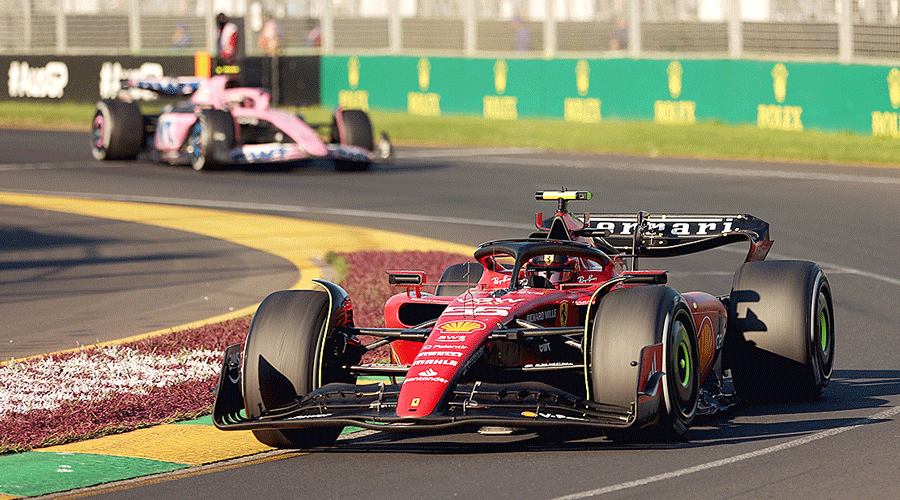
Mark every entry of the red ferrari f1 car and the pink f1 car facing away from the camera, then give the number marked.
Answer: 0

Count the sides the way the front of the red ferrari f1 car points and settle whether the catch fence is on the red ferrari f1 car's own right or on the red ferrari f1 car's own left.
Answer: on the red ferrari f1 car's own right

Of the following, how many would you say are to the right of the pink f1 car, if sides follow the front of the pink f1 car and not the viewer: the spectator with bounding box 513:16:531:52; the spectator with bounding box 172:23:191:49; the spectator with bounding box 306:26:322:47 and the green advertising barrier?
0

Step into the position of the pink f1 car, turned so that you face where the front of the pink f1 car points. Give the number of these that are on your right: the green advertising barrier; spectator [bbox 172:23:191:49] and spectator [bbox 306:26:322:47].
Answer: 0

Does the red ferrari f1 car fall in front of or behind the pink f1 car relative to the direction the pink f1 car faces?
in front

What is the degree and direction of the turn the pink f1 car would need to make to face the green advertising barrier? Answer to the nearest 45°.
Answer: approximately 90° to its left

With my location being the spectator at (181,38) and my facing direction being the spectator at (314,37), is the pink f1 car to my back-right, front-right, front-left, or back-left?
front-right

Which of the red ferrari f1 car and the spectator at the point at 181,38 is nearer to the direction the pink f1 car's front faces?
the red ferrari f1 car

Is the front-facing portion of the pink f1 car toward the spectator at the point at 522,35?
no

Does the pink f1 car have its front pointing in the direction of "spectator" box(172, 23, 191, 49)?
no

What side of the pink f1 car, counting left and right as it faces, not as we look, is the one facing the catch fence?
left

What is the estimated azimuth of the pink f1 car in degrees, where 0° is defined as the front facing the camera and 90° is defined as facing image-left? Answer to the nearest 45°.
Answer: approximately 315°

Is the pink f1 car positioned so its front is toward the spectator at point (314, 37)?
no

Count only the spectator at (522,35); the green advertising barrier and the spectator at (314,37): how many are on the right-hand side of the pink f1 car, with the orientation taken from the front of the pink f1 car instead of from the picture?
0

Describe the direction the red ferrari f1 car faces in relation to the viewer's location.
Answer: facing the viewer and to the left of the viewer

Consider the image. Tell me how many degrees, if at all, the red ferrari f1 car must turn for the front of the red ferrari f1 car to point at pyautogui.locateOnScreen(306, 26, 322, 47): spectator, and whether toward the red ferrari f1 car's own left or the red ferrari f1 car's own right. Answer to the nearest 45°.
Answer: approximately 135° to the red ferrari f1 car's own right

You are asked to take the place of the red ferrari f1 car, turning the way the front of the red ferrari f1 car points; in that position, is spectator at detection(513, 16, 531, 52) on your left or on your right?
on your right

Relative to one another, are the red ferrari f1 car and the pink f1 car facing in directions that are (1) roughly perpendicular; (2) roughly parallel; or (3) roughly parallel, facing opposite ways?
roughly perpendicular
